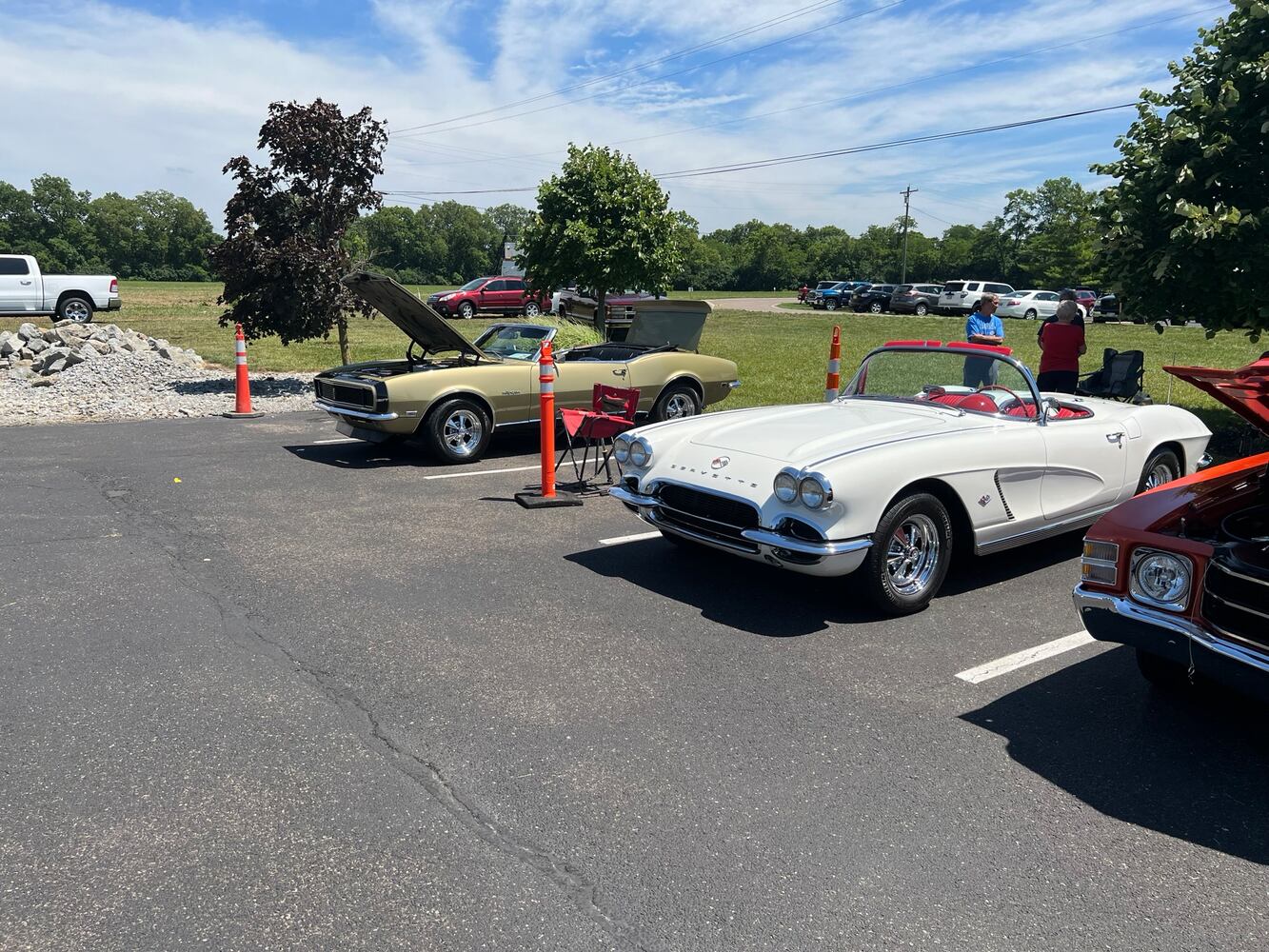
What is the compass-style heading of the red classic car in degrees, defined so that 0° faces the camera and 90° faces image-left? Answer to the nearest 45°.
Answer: approximately 45°

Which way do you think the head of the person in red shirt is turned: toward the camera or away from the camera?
away from the camera

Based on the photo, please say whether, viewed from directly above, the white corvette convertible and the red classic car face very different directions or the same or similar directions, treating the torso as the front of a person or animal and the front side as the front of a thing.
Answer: same or similar directions

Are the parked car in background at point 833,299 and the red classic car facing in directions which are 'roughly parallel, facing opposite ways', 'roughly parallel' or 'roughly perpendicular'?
roughly parallel

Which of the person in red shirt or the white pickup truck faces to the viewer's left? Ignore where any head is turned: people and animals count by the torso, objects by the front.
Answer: the white pickup truck

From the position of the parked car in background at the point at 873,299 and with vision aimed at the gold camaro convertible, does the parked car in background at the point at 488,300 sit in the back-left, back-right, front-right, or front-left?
front-right

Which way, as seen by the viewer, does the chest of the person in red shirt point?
away from the camera

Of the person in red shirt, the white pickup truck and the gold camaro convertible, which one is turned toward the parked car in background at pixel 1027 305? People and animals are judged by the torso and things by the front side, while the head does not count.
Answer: the person in red shirt

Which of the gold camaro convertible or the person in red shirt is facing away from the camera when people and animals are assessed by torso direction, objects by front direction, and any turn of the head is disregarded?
the person in red shirt

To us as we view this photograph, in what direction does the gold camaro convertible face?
facing the viewer and to the left of the viewer

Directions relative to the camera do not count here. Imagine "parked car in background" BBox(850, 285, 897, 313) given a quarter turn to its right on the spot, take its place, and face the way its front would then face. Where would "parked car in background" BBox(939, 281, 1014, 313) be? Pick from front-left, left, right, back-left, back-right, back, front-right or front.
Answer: front-left

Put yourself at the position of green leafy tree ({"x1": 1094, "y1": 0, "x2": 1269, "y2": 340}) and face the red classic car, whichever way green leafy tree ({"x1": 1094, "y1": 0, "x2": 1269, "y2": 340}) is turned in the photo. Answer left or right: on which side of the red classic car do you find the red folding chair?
right

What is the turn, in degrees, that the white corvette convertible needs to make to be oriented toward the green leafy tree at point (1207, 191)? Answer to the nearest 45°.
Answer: approximately 180°

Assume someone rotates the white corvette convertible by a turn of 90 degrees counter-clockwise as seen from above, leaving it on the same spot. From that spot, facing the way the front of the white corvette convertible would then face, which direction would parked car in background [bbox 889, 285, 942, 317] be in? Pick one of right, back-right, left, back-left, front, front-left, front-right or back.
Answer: back-left

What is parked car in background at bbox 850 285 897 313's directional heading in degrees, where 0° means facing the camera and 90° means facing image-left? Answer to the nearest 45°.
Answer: approximately 45°

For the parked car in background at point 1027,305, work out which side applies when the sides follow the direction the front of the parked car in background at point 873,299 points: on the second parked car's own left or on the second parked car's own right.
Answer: on the second parked car's own left

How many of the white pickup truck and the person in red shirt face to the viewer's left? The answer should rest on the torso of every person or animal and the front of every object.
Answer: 1

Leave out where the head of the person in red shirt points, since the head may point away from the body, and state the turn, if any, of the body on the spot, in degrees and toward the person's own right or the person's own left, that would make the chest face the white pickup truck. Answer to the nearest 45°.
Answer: approximately 90° to the person's own left
